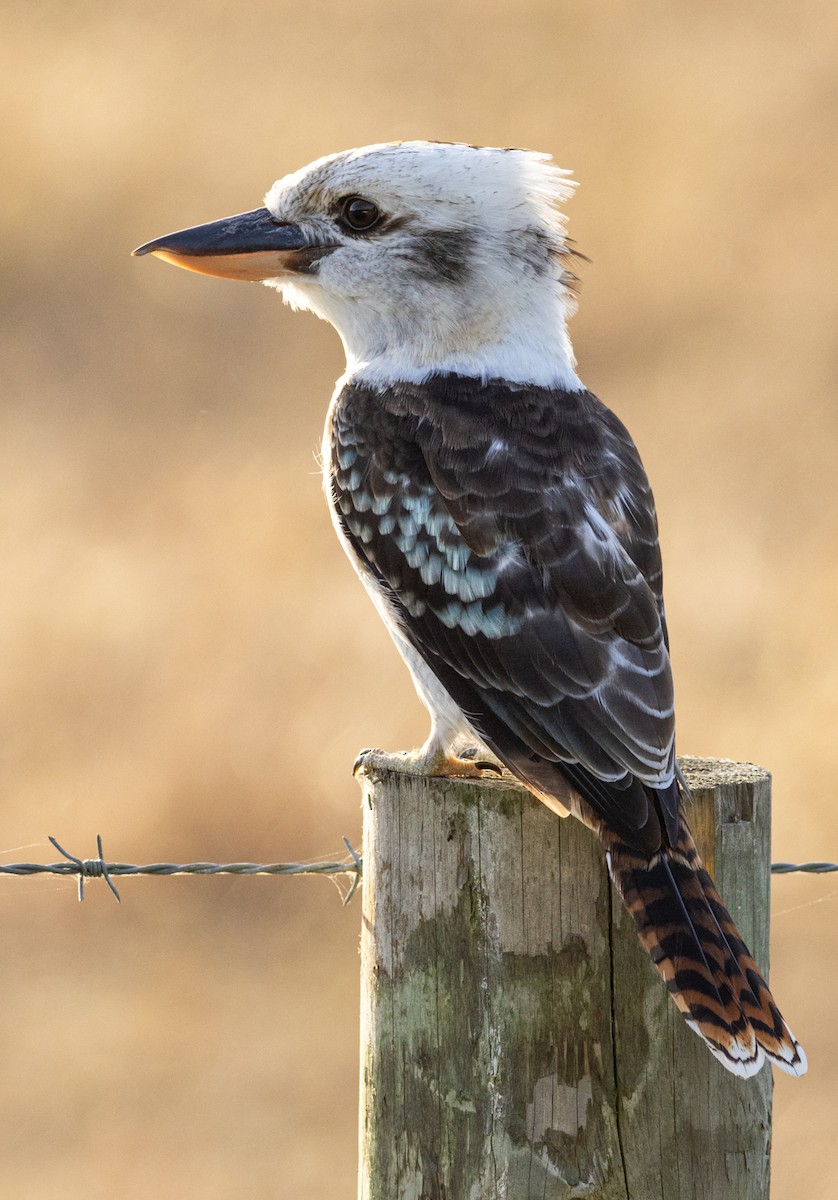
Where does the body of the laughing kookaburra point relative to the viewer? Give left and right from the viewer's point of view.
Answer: facing away from the viewer and to the left of the viewer
